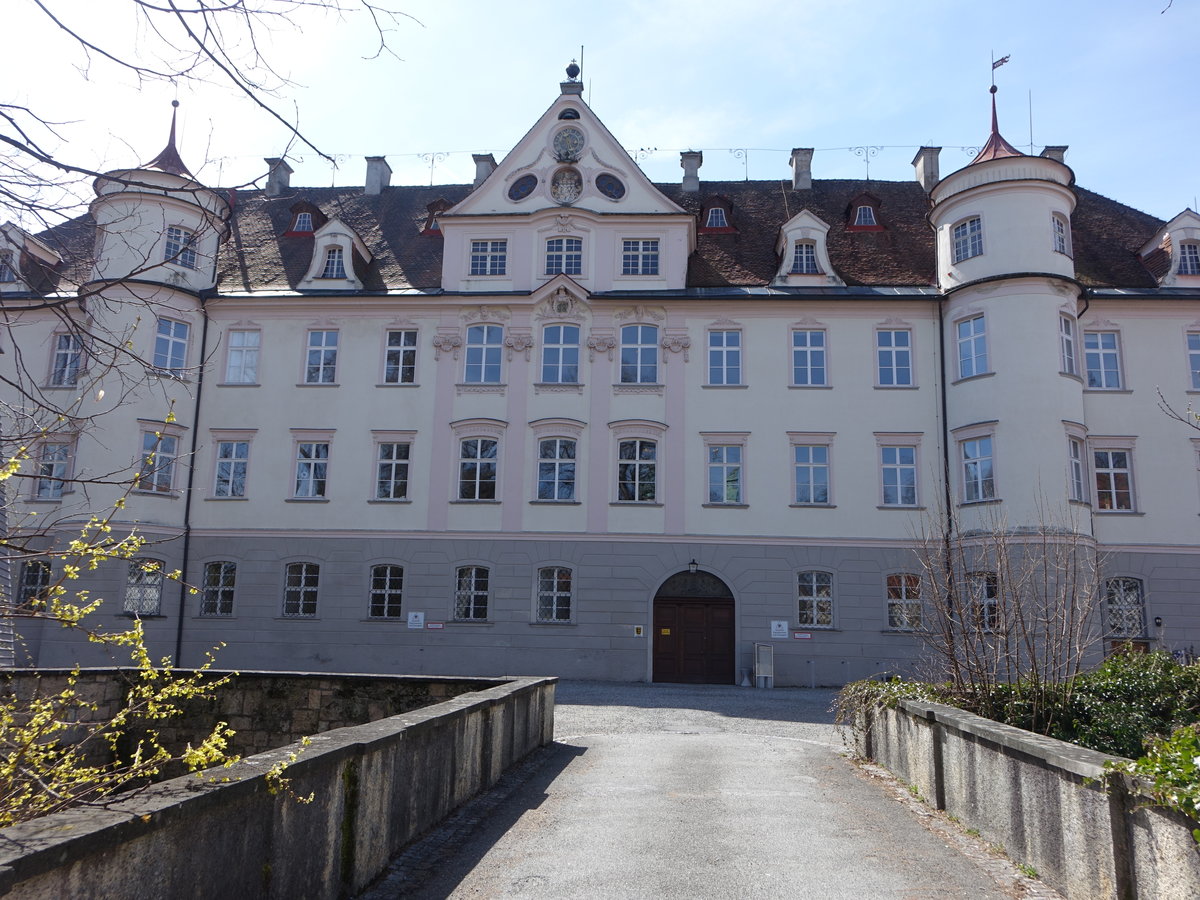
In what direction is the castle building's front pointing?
toward the camera
